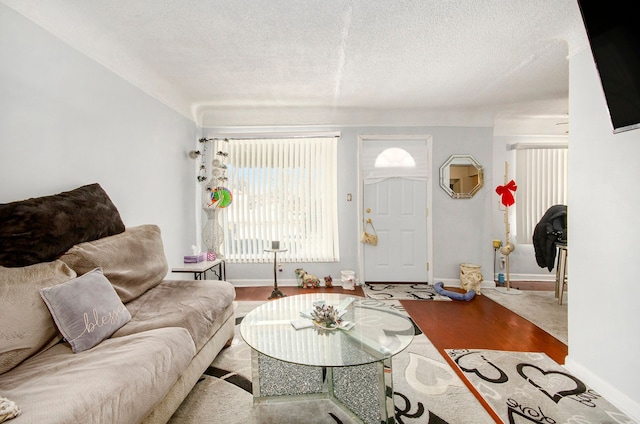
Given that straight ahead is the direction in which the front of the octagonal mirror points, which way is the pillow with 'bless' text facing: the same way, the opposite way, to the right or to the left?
to the left

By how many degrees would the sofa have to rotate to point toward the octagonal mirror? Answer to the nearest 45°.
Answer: approximately 45° to its left

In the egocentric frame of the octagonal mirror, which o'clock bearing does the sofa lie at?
The sofa is roughly at 1 o'clock from the octagonal mirror.

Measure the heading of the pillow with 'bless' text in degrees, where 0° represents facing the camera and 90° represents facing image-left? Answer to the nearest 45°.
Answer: approximately 315°

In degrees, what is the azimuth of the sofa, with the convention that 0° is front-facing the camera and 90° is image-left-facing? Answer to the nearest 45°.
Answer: approximately 315°

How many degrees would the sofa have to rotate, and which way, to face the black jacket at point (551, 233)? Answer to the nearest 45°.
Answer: approximately 45° to its left

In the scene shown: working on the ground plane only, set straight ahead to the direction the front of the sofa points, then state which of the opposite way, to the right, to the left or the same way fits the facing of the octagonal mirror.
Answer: to the right

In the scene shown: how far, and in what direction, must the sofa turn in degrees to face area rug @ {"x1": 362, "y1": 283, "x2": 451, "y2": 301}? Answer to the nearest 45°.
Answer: approximately 45° to its left
